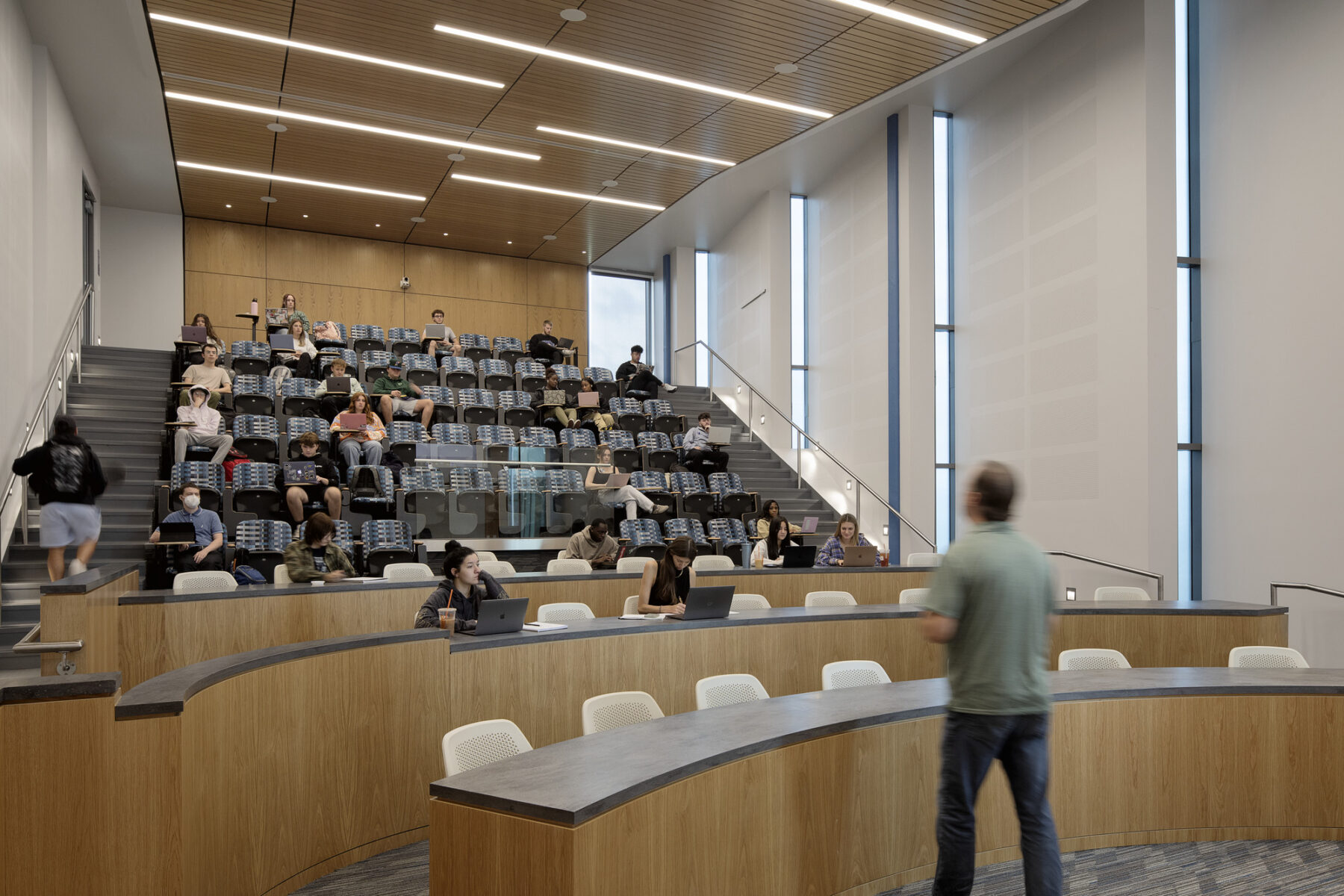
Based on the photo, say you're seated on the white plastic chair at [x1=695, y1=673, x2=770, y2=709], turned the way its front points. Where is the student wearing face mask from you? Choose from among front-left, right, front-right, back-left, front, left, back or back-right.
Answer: back

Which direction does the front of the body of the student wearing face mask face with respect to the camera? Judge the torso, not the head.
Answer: toward the camera

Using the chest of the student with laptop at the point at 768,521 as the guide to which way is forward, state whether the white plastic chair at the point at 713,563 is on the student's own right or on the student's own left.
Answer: on the student's own right

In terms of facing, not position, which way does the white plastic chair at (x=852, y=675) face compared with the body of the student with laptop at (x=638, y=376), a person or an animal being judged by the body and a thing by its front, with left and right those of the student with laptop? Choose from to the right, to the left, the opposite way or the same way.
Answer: the same way

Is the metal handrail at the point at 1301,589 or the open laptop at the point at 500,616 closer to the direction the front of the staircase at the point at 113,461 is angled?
the open laptop

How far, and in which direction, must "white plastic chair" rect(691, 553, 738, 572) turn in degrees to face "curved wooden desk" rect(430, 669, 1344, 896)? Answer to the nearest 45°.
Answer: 0° — it already faces it

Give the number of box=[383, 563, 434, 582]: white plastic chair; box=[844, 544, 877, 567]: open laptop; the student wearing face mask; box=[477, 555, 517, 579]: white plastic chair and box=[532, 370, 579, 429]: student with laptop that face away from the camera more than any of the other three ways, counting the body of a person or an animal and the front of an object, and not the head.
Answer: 1

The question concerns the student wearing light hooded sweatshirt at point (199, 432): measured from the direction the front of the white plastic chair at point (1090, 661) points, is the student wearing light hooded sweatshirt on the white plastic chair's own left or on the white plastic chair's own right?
on the white plastic chair's own right

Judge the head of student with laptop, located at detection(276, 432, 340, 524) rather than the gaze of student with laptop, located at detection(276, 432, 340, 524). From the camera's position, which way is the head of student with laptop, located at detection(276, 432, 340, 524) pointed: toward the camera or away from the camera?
toward the camera

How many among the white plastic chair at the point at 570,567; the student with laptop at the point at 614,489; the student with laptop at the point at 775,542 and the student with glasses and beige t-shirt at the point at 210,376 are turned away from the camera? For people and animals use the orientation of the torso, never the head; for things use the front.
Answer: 0

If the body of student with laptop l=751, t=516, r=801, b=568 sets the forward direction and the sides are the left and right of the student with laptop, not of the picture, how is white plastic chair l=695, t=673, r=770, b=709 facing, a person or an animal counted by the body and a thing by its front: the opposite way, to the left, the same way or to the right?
the same way

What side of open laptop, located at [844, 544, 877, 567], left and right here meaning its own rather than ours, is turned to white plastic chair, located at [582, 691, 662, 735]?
back

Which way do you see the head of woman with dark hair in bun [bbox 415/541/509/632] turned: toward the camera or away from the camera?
toward the camera

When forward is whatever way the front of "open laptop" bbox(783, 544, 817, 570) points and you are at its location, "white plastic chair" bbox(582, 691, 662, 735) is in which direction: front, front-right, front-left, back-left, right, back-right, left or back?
back

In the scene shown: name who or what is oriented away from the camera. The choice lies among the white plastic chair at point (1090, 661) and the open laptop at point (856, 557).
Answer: the open laptop

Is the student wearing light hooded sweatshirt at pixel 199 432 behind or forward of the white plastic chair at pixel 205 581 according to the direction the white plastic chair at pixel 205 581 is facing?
behind

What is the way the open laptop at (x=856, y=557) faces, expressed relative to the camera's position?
facing away from the viewer

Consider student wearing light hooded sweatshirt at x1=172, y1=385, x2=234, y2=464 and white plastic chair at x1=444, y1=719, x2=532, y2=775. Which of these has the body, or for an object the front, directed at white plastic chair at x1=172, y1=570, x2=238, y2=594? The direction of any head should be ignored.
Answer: the student wearing light hooded sweatshirt

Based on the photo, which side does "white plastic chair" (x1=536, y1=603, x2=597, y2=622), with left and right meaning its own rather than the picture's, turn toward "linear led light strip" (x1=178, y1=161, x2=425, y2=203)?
back

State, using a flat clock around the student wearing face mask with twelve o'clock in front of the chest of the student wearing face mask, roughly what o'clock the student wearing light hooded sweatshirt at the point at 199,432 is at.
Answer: The student wearing light hooded sweatshirt is roughly at 6 o'clock from the student wearing face mask.
